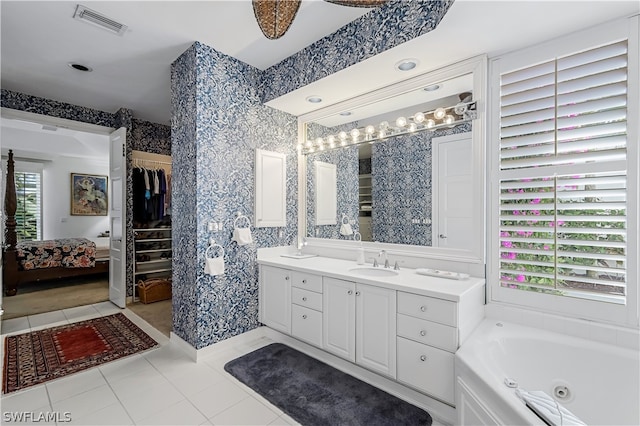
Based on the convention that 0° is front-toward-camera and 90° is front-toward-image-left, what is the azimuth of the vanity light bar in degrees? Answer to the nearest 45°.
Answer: approximately 45°

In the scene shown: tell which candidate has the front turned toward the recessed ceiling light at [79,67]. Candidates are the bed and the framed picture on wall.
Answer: the framed picture on wall

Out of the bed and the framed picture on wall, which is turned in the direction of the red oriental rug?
the framed picture on wall

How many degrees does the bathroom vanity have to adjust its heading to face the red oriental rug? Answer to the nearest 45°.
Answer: approximately 45° to its right

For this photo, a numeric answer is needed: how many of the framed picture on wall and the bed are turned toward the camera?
1
